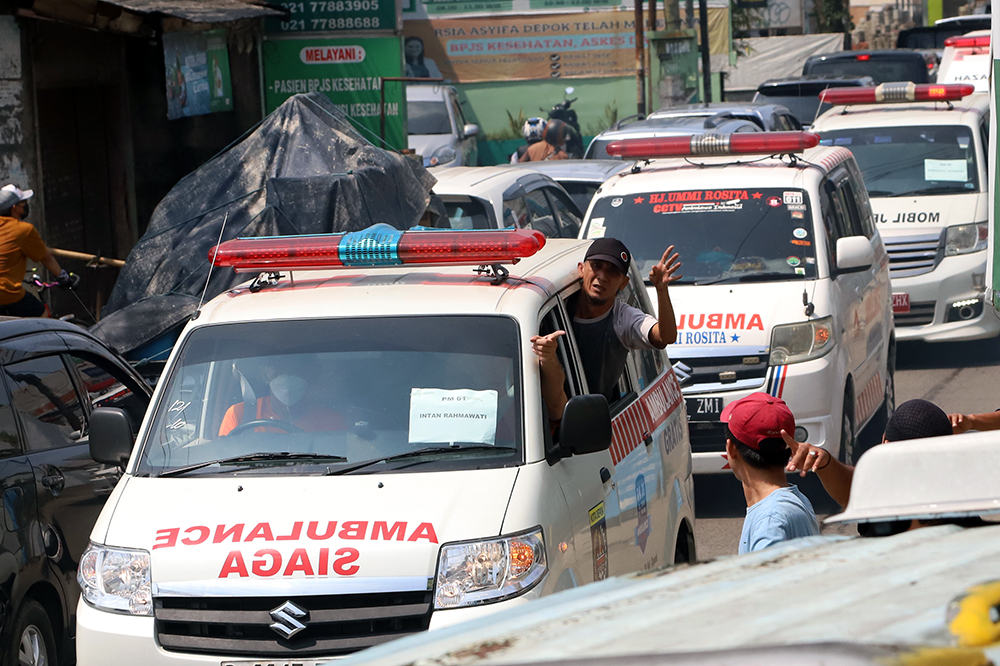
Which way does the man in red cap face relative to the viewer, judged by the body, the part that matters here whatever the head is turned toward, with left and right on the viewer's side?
facing away from the viewer and to the left of the viewer

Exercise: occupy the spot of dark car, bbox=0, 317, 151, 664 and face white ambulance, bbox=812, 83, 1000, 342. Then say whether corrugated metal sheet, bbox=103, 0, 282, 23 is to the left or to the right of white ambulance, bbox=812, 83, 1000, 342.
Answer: left

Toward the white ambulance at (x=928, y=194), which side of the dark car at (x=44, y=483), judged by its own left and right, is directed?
front

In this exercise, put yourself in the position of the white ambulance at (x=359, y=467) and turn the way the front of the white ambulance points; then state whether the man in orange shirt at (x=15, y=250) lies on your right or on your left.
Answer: on your right

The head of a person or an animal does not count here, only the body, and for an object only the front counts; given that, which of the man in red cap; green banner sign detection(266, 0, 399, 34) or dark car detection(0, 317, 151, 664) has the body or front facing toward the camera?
the green banner sign

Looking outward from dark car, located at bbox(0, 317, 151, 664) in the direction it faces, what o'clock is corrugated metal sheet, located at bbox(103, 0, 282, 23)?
The corrugated metal sheet is roughly at 11 o'clock from the dark car.

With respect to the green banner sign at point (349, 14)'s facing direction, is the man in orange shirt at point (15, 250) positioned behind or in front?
in front

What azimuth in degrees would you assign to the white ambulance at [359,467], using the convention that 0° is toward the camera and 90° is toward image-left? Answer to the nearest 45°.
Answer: approximately 45°

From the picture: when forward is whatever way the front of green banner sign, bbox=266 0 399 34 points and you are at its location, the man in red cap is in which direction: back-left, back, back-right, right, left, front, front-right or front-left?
front

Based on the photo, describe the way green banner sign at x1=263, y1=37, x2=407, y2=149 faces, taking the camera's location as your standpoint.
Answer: facing the viewer

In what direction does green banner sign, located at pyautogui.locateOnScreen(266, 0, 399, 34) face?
toward the camera

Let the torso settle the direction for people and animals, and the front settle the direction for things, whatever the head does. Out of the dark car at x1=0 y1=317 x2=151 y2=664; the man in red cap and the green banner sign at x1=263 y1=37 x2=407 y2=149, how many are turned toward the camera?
1

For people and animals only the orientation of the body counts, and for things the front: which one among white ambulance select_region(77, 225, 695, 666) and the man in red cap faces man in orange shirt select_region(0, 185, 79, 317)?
the man in red cap

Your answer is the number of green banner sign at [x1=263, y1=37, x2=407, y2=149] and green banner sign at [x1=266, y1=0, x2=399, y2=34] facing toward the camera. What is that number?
2

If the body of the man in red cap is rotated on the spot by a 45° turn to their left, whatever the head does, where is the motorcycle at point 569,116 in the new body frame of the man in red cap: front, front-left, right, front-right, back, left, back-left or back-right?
right

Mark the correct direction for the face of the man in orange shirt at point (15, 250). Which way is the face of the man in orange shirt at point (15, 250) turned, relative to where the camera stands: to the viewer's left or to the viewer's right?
to the viewer's right
